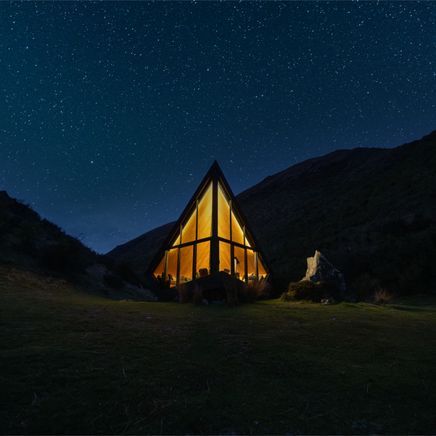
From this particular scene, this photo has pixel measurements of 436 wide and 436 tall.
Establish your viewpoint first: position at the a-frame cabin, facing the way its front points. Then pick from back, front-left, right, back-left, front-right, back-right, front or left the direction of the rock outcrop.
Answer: front-left

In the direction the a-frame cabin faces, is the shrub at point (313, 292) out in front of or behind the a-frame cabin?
in front

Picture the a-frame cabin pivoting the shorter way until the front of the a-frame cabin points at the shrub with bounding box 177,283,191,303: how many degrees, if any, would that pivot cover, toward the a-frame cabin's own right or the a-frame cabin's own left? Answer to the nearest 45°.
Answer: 0° — it already faces it

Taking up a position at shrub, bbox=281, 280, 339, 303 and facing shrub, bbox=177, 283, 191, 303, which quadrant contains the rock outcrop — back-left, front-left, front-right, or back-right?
back-right

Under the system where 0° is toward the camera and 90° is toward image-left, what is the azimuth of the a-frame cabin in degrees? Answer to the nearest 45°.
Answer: approximately 0°
